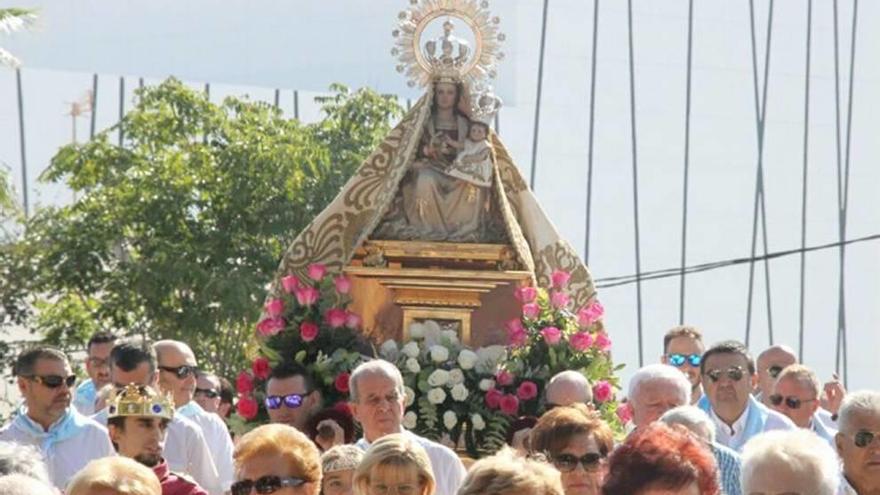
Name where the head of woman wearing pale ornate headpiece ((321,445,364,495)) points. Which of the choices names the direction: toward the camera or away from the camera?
toward the camera

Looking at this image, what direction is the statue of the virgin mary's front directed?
toward the camera

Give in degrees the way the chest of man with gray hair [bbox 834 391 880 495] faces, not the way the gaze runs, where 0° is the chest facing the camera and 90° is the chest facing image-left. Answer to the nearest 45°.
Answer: approximately 315°

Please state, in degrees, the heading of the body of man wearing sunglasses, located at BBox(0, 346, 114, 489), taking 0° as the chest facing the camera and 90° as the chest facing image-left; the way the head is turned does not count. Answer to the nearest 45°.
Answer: approximately 315°

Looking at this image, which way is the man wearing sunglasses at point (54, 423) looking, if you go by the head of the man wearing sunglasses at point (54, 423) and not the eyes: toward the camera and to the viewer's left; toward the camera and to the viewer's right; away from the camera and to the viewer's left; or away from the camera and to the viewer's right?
toward the camera and to the viewer's right

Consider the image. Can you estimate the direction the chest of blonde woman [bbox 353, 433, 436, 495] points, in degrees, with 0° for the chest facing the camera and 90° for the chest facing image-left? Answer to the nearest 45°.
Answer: approximately 0°

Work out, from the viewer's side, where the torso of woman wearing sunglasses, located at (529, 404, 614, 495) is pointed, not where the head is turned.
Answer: toward the camera
